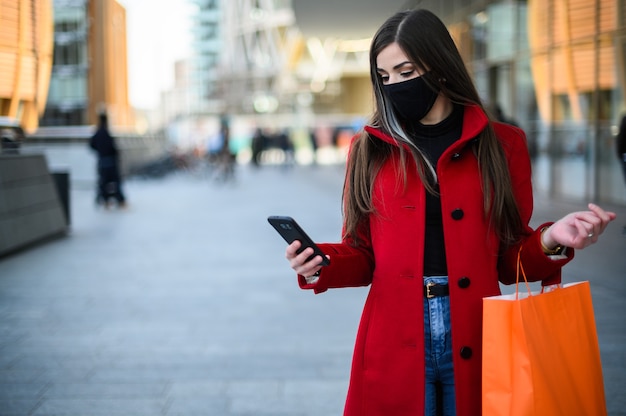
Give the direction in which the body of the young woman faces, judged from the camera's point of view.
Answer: toward the camera

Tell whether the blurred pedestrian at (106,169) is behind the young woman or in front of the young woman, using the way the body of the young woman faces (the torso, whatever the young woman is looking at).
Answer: behind

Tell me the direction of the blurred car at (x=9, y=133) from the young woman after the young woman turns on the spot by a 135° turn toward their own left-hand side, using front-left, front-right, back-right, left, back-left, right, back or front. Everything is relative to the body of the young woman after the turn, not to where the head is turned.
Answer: left

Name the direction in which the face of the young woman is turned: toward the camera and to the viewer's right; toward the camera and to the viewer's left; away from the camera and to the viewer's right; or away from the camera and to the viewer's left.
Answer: toward the camera and to the viewer's left
